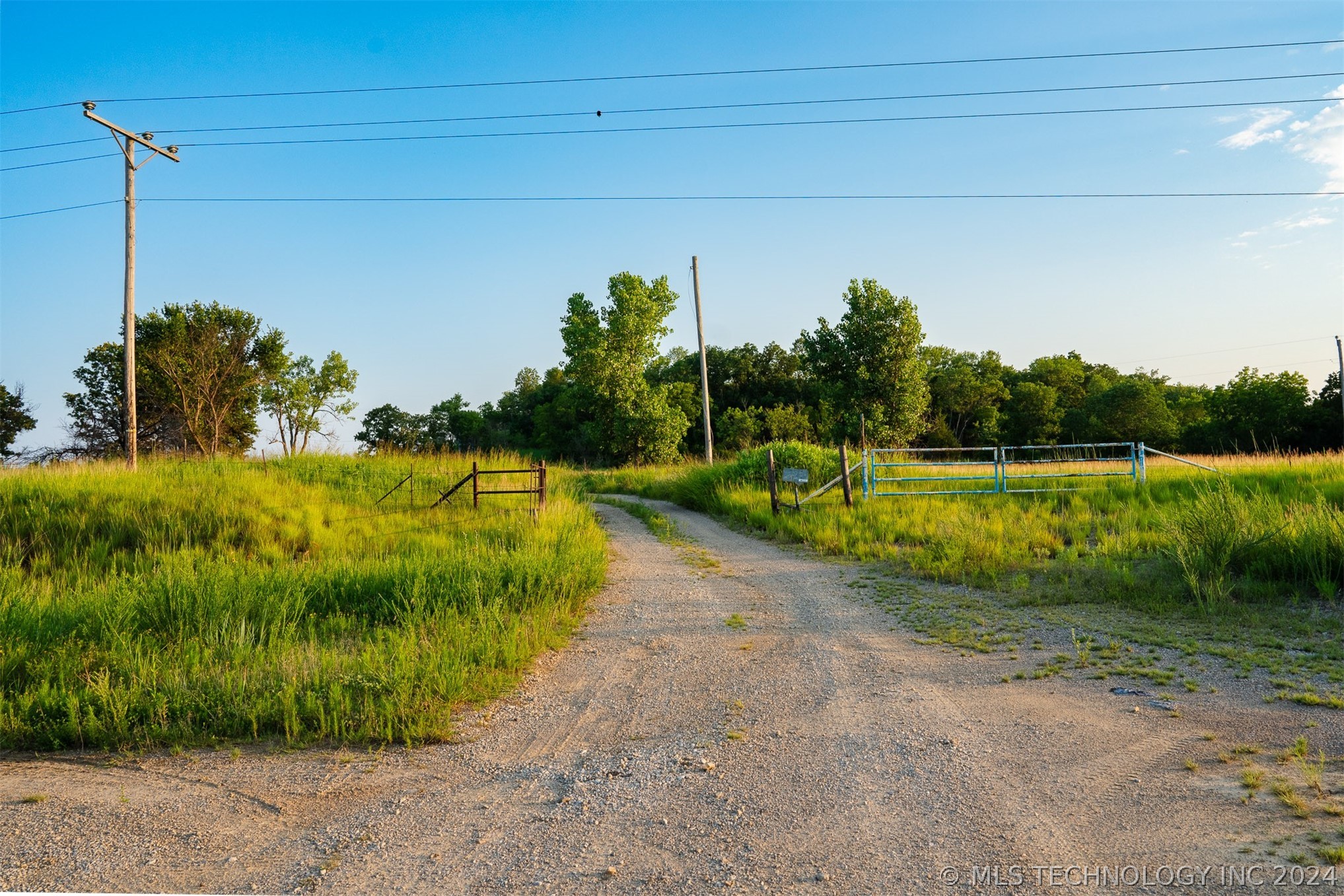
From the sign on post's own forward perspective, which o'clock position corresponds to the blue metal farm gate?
The blue metal farm gate is roughly at 8 o'clock from the sign on post.

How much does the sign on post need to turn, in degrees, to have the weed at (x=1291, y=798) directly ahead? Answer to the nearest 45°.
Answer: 0° — it already faces it

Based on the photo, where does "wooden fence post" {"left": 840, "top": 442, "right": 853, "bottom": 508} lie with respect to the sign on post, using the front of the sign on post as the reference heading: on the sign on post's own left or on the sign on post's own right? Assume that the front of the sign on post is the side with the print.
on the sign on post's own left

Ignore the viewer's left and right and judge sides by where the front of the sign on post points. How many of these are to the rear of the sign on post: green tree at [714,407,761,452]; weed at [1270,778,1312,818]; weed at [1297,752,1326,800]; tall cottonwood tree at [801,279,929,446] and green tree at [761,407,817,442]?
3

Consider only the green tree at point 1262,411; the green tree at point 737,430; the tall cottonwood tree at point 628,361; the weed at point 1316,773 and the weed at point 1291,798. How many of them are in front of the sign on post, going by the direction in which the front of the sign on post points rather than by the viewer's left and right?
2

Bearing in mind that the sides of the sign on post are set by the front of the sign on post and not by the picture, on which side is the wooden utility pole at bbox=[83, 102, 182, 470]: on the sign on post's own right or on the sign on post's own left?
on the sign on post's own right

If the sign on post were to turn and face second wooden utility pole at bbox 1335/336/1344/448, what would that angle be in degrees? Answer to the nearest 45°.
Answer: approximately 135° to its left

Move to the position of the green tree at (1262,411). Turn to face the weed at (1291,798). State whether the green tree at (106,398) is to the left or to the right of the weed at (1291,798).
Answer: right

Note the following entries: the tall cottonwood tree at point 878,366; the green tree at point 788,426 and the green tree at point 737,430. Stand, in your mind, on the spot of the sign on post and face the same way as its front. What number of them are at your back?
3

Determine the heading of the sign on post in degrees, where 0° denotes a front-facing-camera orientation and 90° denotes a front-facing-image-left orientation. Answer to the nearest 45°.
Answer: approximately 0°

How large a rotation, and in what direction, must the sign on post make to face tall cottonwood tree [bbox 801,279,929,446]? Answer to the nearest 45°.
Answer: approximately 180°

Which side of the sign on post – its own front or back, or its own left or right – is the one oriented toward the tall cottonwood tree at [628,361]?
back
